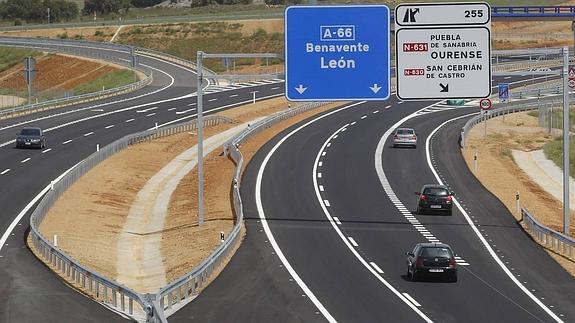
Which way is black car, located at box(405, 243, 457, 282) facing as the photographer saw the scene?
facing away from the viewer

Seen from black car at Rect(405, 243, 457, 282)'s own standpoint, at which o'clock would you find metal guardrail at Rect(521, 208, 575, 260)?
The metal guardrail is roughly at 1 o'clock from the black car.

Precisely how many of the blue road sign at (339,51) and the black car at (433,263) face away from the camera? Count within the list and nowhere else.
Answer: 1

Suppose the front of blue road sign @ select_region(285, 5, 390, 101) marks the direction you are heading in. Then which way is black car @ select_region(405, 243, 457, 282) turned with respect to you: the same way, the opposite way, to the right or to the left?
the opposite way

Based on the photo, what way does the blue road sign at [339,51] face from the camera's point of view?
toward the camera

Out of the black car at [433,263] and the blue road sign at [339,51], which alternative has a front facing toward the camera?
the blue road sign
